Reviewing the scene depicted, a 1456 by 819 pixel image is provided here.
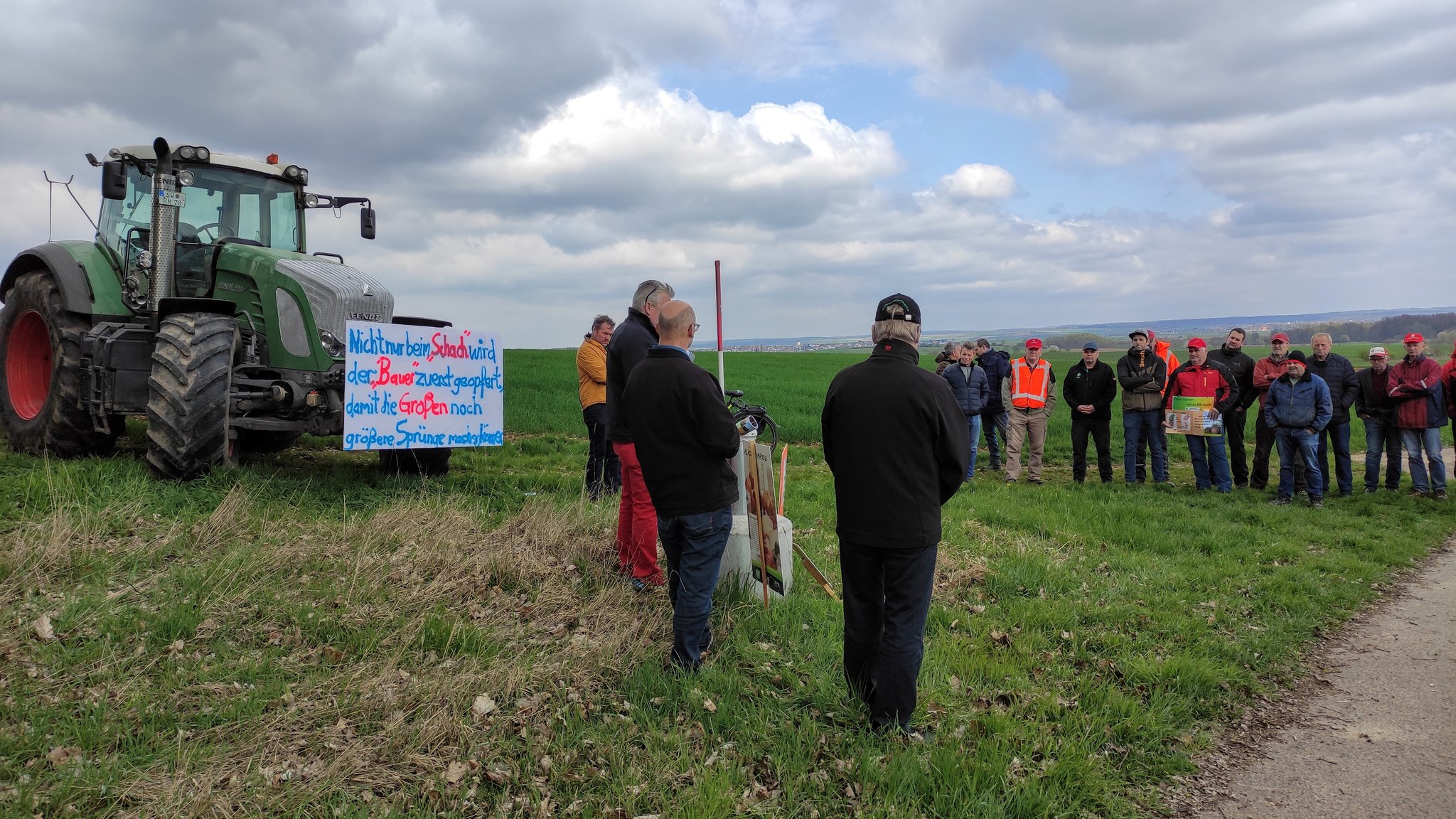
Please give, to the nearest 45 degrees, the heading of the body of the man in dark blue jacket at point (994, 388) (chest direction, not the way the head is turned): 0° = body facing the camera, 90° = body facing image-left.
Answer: approximately 45°

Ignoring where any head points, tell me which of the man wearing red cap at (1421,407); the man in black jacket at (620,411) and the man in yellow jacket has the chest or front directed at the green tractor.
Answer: the man wearing red cap

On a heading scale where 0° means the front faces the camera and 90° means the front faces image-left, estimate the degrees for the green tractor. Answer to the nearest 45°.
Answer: approximately 315°

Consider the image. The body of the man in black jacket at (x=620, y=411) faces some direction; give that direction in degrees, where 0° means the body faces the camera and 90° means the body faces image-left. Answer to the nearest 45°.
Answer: approximately 270°

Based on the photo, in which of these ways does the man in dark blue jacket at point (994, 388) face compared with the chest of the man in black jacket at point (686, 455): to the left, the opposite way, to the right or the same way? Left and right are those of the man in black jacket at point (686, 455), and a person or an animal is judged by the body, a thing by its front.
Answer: the opposite way

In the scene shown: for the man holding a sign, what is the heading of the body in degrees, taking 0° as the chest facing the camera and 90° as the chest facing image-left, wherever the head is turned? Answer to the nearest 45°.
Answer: approximately 45°

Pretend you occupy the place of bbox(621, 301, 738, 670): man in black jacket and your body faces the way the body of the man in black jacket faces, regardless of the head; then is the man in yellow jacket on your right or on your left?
on your left

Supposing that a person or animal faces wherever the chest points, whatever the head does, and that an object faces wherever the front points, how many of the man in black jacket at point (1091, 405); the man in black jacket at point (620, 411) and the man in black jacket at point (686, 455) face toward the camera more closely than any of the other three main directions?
1
